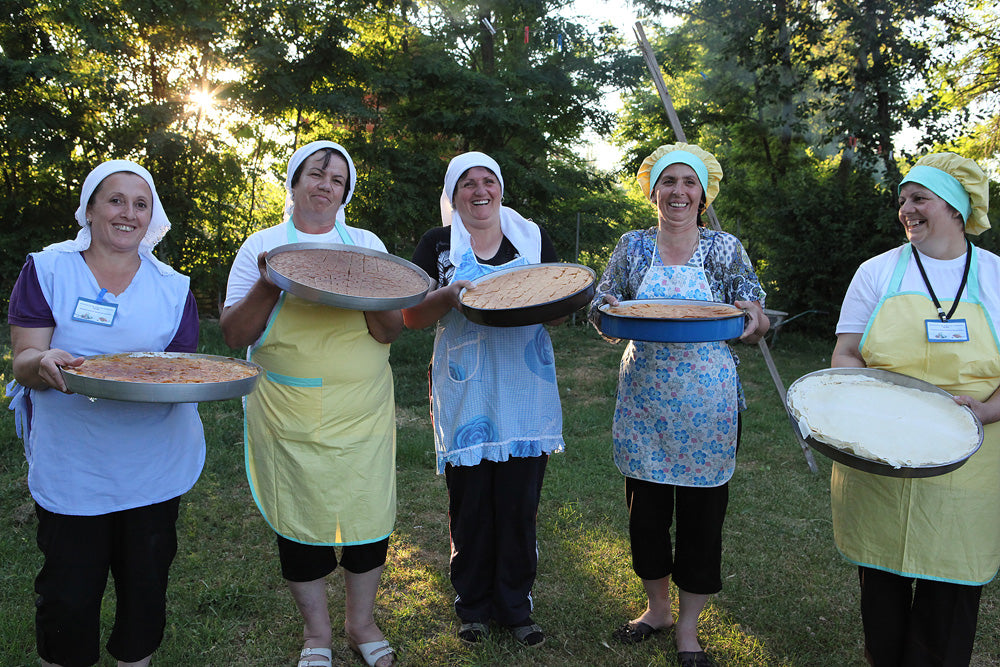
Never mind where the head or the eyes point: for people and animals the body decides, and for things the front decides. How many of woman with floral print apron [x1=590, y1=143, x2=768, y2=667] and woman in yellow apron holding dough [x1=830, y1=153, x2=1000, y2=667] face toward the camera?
2

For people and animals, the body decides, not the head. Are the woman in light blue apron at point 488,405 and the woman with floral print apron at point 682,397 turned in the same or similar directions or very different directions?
same or similar directions

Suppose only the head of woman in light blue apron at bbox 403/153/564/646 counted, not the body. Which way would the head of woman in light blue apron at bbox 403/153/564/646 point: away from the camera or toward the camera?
toward the camera

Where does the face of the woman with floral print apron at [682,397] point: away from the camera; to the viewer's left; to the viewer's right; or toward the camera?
toward the camera

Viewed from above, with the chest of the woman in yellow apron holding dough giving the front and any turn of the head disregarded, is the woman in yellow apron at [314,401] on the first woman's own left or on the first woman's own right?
on the first woman's own right

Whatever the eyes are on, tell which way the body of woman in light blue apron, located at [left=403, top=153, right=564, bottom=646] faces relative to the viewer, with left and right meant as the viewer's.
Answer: facing the viewer

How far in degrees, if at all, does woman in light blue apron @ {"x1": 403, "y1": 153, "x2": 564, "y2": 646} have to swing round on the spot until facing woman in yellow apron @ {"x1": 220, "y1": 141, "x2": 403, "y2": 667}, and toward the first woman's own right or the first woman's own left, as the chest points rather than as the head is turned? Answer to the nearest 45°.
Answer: approximately 45° to the first woman's own right

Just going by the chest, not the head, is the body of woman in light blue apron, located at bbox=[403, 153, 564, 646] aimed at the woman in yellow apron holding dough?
no

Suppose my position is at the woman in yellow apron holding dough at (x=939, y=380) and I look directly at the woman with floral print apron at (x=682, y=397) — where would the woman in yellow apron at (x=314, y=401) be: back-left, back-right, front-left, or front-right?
front-left

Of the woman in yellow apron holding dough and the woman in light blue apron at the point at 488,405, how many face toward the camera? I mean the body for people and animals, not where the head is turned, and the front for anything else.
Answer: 2

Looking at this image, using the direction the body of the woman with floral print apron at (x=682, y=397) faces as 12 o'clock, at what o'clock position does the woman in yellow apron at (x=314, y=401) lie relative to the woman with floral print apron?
The woman in yellow apron is roughly at 2 o'clock from the woman with floral print apron.

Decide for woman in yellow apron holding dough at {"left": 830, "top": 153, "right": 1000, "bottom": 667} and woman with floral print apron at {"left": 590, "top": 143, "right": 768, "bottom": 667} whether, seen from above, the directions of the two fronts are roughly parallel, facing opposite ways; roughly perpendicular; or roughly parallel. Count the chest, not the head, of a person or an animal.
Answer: roughly parallel

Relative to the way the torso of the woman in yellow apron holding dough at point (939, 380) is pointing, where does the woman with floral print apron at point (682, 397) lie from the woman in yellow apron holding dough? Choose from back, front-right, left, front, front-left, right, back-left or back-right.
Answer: right

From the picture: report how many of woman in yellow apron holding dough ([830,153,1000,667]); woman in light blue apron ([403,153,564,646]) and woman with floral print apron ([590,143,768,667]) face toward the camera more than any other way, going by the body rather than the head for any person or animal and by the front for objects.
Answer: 3
